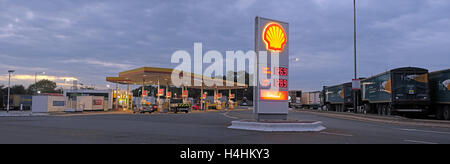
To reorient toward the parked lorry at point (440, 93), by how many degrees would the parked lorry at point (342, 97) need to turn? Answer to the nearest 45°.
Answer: approximately 135° to its left

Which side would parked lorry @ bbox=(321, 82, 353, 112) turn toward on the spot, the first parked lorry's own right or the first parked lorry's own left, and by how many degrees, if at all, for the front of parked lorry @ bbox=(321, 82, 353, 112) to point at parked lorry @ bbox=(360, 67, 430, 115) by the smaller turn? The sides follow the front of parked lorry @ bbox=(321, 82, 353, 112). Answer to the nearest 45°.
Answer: approximately 135° to the first parked lorry's own left

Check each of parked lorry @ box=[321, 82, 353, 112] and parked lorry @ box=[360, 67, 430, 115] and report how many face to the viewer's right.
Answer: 0

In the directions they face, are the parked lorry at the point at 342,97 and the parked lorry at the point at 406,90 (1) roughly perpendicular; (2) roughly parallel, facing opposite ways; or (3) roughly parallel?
roughly parallel
